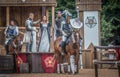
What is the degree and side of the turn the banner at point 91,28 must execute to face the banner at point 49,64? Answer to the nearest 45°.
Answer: approximately 45° to its right

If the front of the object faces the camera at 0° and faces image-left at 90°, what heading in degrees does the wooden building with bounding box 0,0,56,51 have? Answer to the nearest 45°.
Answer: approximately 0°

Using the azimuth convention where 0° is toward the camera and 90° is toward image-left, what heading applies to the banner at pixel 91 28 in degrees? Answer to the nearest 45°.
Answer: approximately 0°
